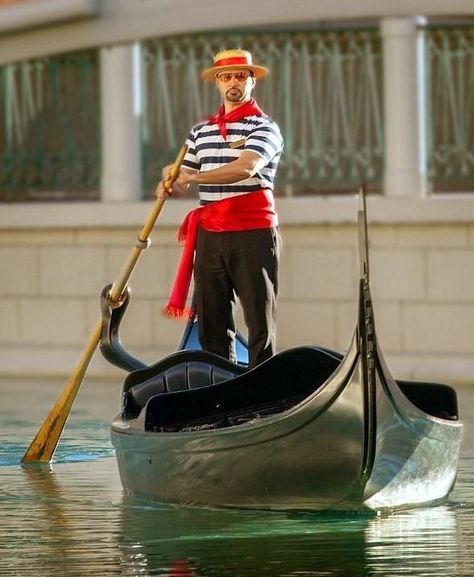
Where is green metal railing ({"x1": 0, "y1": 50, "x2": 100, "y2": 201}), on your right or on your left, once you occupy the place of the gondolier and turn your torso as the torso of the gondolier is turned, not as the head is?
on your right

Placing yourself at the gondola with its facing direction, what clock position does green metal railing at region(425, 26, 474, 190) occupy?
The green metal railing is roughly at 8 o'clock from the gondola.

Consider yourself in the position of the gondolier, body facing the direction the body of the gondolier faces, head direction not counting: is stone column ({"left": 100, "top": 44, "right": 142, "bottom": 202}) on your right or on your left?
on your right

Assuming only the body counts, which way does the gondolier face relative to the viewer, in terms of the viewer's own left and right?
facing the viewer and to the left of the viewer

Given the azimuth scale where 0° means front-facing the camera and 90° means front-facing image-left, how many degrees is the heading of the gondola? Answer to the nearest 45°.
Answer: approximately 315°

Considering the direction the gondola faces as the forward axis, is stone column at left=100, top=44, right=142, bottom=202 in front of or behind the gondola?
behind

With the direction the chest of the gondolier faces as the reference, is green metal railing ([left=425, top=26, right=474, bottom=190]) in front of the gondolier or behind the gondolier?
behind

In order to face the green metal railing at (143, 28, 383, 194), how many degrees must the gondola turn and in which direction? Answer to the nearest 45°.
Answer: approximately 135° to its left
